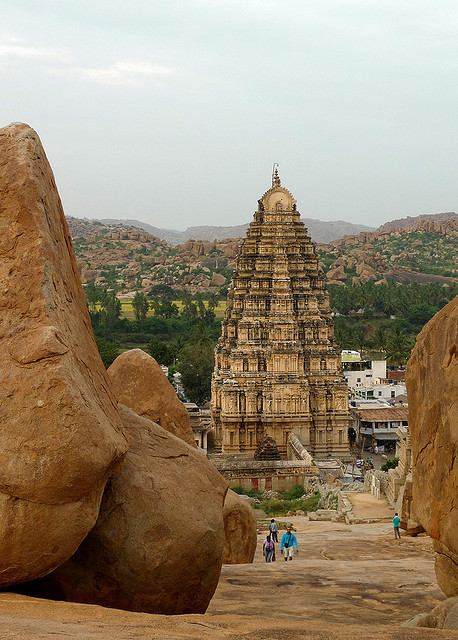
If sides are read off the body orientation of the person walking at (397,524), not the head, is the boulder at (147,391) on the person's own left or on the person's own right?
on the person's own left

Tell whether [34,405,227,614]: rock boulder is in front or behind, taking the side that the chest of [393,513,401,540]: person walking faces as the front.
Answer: behind

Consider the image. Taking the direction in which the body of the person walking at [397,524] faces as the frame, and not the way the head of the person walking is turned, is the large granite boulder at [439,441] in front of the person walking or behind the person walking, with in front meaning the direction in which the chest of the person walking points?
behind

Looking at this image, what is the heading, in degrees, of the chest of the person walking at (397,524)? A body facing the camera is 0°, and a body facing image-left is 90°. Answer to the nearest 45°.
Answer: approximately 180°
